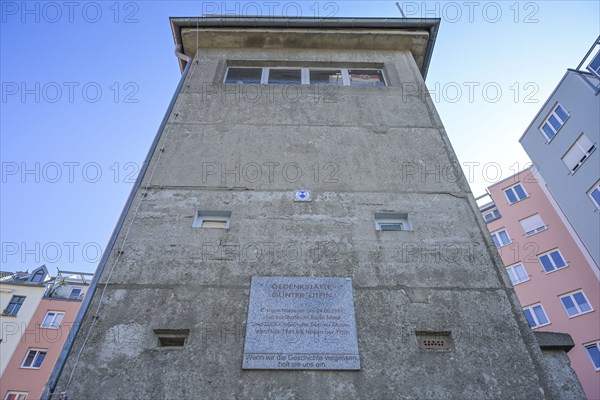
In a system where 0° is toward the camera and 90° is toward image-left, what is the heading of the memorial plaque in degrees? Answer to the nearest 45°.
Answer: approximately 0°

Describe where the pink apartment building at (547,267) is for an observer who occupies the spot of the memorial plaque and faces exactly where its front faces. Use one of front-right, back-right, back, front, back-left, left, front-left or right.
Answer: back-left

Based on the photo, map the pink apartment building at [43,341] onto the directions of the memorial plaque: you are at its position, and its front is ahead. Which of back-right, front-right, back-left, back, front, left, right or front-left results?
back-right
